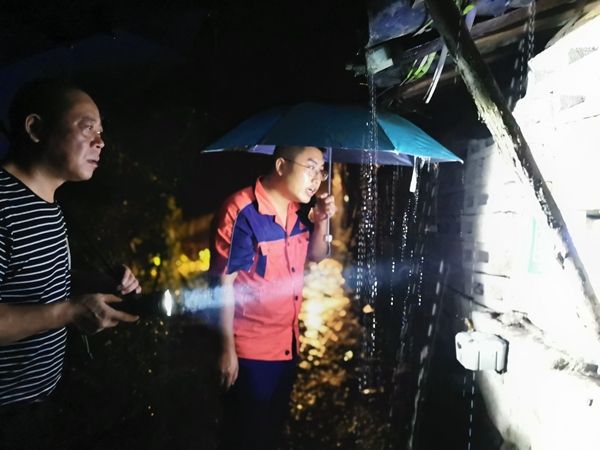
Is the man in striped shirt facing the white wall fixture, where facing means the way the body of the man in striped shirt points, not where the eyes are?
yes

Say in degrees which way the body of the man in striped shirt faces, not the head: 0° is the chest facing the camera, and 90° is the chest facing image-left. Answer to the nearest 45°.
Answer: approximately 270°

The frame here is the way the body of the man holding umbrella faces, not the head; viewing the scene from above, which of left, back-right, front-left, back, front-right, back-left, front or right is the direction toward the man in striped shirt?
right

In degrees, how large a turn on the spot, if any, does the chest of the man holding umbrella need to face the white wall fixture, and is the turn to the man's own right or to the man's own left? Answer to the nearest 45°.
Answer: approximately 45° to the man's own left

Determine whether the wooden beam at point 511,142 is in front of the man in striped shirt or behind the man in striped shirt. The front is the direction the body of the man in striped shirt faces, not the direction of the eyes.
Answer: in front

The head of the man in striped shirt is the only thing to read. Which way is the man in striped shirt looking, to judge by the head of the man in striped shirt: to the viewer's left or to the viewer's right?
to the viewer's right

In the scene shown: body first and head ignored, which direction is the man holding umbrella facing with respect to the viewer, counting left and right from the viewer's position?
facing the viewer and to the right of the viewer

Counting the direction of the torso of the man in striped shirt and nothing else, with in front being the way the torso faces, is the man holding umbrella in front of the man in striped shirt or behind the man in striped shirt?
in front

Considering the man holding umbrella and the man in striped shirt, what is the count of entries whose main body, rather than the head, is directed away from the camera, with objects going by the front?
0
